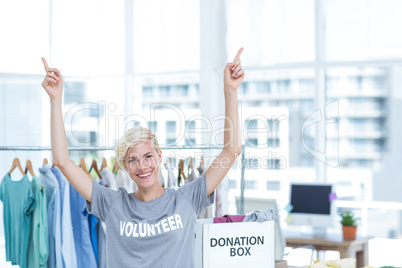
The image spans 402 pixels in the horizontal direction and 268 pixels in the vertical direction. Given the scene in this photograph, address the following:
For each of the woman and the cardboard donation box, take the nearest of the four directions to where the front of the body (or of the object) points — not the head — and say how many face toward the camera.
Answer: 2

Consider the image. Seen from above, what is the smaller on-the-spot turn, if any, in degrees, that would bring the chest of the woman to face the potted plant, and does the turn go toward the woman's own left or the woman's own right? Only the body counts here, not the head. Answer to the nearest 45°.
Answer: approximately 135° to the woman's own left

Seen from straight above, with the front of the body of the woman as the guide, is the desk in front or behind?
behind

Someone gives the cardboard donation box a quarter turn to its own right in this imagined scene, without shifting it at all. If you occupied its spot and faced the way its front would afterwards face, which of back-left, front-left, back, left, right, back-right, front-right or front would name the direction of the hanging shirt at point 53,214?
front-right

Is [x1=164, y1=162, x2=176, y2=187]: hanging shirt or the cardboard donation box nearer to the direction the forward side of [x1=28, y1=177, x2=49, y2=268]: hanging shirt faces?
the cardboard donation box

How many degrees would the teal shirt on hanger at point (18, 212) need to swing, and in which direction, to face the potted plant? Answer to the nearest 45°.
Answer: approximately 135° to its left

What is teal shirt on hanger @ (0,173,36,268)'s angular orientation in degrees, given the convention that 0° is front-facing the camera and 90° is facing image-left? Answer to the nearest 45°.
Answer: approximately 45°

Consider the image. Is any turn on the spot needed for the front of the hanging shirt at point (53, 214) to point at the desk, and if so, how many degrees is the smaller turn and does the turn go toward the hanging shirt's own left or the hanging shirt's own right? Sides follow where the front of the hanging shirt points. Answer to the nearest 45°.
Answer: approximately 135° to the hanging shirt's own left

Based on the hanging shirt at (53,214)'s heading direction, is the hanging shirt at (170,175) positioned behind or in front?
behind
